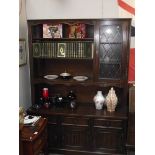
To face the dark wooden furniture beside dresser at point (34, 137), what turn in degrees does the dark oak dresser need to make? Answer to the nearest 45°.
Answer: approximately 45° to its right

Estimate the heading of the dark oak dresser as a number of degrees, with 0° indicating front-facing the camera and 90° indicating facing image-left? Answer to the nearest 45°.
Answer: approximately 0°
